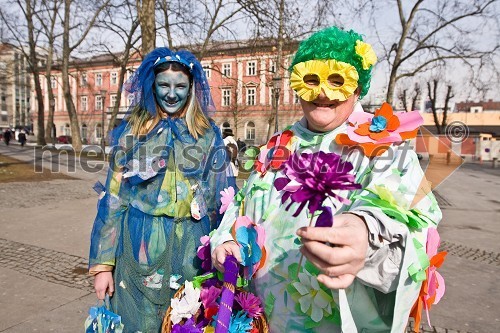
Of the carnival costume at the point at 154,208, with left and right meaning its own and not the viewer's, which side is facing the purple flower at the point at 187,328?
front

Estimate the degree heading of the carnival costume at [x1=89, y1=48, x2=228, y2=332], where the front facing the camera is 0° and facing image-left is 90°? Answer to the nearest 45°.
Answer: approximately 0°
